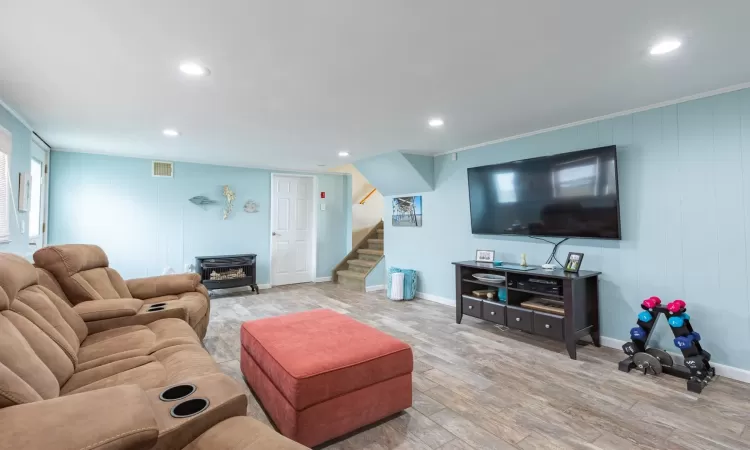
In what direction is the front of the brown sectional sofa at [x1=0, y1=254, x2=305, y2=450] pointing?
to the viewer's right

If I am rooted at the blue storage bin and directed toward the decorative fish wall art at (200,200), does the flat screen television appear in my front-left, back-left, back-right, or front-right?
back-left

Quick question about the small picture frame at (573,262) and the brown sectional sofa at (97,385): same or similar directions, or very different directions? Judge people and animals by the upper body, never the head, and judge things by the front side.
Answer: very different directions

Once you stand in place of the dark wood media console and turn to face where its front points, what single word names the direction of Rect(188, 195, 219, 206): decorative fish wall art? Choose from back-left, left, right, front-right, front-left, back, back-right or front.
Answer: front-right

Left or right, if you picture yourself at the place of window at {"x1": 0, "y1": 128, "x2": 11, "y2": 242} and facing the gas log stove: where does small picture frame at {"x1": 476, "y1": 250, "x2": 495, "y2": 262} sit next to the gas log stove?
right

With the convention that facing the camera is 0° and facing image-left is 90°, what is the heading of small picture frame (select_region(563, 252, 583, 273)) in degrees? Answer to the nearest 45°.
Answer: approximately 45°

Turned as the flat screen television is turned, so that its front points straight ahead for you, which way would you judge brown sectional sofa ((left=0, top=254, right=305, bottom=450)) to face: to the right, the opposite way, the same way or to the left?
the opposite way
